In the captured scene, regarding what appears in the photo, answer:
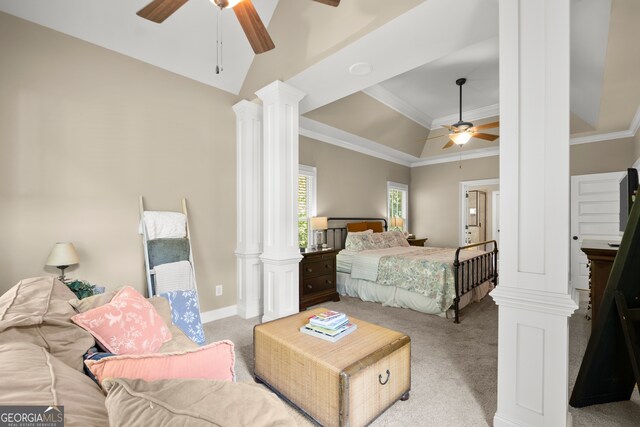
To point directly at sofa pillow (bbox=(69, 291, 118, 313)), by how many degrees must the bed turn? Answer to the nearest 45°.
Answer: approximately 90° to its right

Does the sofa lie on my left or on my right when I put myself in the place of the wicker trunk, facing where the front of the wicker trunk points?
on my right

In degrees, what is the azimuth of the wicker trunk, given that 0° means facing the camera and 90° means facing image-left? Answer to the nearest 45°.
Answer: approximately 315°

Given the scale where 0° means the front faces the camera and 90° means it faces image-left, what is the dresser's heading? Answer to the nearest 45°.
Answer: approximately 90°

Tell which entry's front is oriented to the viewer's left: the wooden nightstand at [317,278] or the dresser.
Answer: the dresser

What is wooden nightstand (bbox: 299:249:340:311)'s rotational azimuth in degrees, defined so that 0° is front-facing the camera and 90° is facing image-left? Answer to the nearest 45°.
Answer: approximately 315°

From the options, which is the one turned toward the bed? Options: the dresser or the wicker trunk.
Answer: the dresser

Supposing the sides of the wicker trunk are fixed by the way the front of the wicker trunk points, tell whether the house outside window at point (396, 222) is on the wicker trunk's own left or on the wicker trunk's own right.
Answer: on the wicker trunk's own left

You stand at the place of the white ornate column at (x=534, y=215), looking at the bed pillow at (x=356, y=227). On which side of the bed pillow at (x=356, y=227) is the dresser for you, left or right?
right

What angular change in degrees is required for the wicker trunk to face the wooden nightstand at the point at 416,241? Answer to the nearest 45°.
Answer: approximately 135° to its left

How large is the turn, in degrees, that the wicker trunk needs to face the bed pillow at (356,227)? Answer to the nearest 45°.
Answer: approximately 135° to its left

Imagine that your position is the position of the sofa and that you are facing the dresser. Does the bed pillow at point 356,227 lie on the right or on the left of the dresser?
left

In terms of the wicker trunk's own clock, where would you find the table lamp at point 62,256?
The table lamp is roughly at 5 o'clock from the wicker trunk.

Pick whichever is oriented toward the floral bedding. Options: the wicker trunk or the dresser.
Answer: the dresser
